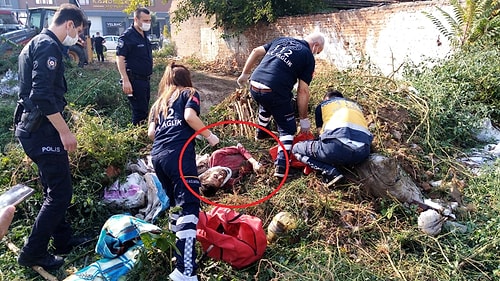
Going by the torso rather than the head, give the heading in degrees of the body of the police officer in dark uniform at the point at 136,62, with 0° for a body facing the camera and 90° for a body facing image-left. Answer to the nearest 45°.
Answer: approximately 315°

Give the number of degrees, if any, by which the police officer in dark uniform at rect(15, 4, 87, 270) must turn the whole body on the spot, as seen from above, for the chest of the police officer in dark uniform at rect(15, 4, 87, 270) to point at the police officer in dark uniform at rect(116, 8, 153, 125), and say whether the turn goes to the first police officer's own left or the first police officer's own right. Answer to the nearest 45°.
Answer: approximately 45° to the first police officer's own left

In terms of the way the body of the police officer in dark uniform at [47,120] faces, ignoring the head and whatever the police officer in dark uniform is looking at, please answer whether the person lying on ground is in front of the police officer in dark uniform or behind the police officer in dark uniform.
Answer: in front

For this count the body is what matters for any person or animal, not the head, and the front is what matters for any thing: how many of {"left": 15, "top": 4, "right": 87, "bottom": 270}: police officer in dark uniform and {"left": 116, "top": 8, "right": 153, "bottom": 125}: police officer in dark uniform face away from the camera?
0

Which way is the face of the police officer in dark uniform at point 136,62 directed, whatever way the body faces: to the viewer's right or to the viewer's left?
to the viewer's right

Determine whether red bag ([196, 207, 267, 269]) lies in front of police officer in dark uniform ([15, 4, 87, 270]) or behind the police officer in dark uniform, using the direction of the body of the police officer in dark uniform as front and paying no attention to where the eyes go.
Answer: in front

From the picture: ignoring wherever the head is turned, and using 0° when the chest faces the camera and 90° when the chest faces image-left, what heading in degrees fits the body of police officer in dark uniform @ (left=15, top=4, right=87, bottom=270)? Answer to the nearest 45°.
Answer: approximately 270°

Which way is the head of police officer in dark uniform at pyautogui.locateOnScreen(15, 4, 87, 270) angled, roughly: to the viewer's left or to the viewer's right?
to the viewer's right
